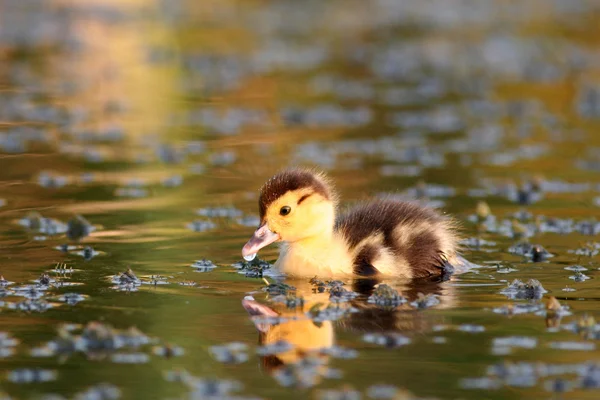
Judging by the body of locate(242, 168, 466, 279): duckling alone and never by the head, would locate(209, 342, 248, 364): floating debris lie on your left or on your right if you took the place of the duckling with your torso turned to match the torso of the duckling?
on your left

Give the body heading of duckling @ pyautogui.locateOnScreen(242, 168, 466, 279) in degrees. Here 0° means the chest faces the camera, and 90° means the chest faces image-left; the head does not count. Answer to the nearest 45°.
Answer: approximately 90°

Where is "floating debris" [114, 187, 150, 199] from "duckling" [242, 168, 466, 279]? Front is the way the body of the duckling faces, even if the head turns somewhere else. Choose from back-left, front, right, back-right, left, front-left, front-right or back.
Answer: front-right

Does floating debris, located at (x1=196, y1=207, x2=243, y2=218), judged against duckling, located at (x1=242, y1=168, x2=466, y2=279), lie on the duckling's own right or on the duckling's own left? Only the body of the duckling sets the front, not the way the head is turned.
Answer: on the duckling's own right

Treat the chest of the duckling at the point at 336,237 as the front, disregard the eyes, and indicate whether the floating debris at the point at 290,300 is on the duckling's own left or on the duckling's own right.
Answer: on the duckling's own left

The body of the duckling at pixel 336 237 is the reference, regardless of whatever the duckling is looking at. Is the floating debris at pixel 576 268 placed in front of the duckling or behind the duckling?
behind

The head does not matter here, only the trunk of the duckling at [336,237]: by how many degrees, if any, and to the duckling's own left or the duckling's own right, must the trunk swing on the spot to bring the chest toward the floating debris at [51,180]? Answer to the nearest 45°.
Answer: approximately 45° to the duckling's own right

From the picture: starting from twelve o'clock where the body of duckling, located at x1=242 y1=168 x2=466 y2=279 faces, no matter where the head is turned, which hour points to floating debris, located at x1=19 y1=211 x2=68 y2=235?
The floating debris is roughly at 1 o'clock from the duckling.

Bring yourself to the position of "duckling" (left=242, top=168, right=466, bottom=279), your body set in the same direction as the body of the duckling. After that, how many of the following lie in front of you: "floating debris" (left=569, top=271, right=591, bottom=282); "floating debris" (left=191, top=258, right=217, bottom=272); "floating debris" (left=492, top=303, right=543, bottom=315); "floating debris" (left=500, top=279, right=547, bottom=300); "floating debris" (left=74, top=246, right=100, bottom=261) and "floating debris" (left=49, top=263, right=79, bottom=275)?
3

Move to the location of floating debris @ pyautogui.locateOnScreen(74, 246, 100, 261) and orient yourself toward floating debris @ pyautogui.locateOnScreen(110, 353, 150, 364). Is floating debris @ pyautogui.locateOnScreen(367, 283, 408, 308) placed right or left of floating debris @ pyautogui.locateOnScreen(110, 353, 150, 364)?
left

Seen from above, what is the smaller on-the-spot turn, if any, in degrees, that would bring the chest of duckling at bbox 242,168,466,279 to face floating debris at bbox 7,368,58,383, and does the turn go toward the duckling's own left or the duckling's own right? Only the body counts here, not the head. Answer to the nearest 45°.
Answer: approximately 45° to the duckling's own left
